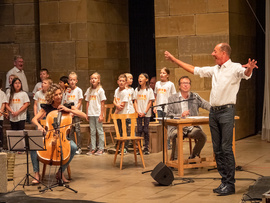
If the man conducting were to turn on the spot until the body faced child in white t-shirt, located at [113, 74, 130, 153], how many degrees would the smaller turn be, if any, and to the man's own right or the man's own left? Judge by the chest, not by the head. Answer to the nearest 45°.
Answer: approximately 90° to the man's own right

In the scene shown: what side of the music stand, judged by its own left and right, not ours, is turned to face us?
back

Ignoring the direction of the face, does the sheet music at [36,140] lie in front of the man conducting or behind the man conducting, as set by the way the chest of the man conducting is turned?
in front

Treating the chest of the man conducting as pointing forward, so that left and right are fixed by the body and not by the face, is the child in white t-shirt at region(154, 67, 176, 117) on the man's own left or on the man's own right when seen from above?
on the man's own right

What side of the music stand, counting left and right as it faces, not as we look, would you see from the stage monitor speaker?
right

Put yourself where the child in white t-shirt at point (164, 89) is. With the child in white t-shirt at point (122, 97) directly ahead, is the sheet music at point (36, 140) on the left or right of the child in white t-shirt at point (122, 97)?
left

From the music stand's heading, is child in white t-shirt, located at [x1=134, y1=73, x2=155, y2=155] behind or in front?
in front

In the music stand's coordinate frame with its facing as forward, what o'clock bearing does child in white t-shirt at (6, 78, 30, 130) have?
The child in white t-shirt is roughly at 12 o'clock from the music stand.

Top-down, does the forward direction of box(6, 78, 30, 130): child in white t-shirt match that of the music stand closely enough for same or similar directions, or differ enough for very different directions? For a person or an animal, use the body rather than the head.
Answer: very different directions

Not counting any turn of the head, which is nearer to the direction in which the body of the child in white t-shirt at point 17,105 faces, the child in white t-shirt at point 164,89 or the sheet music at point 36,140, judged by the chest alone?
the sheet music

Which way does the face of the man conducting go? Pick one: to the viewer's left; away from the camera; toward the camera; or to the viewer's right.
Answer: to the viewer's left
